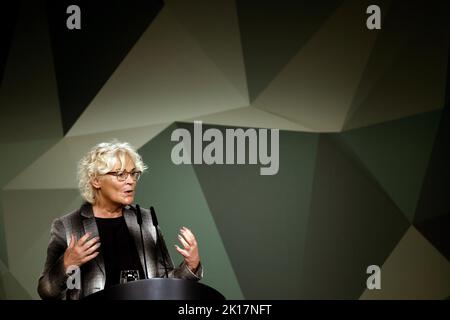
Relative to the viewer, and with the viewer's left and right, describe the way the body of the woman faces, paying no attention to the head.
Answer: facing the viewer and to the right of the viewer

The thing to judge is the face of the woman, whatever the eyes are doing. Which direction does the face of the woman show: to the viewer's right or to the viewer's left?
to the viewer's right

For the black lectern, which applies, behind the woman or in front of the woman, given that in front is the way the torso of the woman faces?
in front
